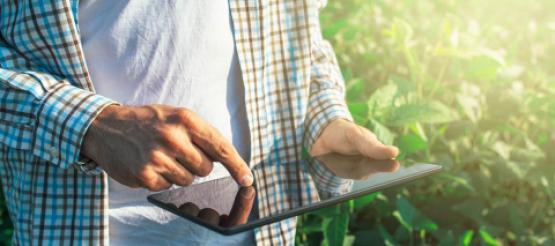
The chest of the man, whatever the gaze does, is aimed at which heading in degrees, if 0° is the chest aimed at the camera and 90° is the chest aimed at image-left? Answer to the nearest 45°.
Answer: approximately 315°

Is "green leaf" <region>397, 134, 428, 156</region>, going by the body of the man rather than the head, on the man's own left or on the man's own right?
on the man's own left

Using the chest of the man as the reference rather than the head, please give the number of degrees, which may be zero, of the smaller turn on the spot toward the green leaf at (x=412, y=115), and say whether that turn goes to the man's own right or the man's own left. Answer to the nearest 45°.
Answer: approximately 90° to the man's own left

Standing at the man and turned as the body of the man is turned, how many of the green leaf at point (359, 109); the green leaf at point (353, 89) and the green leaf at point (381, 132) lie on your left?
3

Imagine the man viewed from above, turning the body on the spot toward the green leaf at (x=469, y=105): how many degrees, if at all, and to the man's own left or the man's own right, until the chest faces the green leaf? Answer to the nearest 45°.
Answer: approximately 90° to the man's own left

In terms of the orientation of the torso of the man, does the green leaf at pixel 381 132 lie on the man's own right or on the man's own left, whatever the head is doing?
on the man's own left

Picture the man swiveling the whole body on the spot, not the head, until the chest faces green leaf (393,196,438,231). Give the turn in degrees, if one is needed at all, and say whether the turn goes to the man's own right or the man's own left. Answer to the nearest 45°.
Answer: approximately 90° to the man's own left

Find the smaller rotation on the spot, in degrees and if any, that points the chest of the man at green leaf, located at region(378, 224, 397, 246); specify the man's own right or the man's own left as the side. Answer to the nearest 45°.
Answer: approximately 90° to the man's own left

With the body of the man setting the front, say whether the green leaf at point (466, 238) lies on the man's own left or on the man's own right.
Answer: on the man's own left

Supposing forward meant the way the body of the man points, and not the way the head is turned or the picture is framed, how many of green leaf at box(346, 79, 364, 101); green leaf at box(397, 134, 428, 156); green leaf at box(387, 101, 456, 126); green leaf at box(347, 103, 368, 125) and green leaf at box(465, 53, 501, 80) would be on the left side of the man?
5
